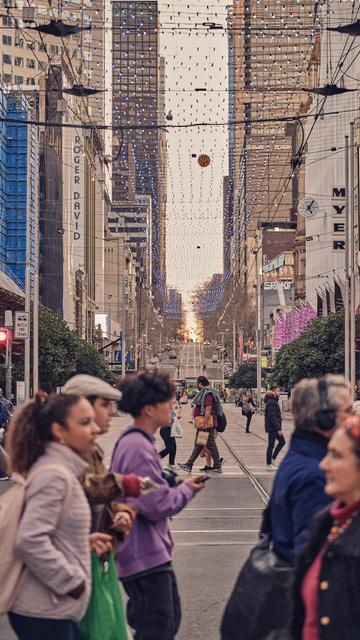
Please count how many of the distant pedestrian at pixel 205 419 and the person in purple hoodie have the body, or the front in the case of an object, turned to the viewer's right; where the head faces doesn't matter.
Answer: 1

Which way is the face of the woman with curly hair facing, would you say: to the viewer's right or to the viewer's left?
to the viewer's right

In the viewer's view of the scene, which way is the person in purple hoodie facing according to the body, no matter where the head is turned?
to the viewer's right

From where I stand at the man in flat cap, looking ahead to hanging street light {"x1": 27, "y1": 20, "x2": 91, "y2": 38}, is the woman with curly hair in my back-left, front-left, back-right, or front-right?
back-left

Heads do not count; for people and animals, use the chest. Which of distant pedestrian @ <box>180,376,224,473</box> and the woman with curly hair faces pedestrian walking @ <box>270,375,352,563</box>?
the woman with curly hair

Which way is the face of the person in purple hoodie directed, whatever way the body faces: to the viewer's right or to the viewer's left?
to the viewer's right

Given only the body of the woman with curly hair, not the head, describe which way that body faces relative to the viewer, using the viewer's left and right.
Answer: facing to the right of the viewer

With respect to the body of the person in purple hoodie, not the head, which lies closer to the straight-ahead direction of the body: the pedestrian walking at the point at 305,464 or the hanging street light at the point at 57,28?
the pedestrian walking

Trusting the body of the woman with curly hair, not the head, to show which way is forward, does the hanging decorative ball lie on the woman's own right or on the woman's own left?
on the woman's own left

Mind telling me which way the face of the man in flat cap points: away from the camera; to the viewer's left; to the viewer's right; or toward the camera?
to the viewer's right
